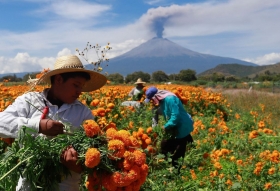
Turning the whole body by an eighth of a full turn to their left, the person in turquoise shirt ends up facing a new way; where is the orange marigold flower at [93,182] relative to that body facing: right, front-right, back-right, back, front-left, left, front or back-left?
front-left

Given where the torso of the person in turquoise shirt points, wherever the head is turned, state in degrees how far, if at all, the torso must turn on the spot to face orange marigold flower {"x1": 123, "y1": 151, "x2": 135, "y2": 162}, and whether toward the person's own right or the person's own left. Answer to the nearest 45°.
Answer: approximately 90° to the person's own left

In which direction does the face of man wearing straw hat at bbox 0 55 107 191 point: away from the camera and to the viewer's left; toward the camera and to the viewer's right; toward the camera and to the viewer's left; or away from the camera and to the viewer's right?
toward the camera and to the viewer's right

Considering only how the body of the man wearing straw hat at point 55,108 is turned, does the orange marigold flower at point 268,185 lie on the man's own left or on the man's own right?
on the man's own left

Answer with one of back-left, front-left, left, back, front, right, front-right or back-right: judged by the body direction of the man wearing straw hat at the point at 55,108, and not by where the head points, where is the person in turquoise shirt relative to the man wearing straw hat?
left

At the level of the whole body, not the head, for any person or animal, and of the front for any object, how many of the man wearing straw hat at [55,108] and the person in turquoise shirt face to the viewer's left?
1

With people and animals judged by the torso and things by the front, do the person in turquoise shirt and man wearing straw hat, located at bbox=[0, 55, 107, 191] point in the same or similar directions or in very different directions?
very different directions

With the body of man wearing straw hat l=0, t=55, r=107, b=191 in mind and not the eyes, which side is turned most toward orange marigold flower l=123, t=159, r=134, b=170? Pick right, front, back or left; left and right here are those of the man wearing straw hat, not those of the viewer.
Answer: front

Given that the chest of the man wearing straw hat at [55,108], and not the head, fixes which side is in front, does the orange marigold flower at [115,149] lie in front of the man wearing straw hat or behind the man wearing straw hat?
in front

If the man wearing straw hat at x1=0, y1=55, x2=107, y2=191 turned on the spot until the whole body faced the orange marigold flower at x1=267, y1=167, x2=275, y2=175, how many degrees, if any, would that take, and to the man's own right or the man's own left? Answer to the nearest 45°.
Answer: approximately 45° to the man's own left

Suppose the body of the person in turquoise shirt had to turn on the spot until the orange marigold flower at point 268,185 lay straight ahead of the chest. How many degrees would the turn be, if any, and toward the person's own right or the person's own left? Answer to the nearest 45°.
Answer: approximately 135° to the person's own left

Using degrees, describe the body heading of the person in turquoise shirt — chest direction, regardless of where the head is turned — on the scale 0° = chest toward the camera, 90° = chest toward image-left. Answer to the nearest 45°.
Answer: approximately 90°

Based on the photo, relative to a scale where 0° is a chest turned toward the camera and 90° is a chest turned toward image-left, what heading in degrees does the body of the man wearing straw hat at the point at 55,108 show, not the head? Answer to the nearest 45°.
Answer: approximately 315°

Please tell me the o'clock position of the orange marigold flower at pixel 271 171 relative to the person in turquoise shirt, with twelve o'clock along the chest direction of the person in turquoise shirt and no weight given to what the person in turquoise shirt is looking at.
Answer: The orange marigold flower is roughly at 8 o'clock from the person in turquoise shirt.
